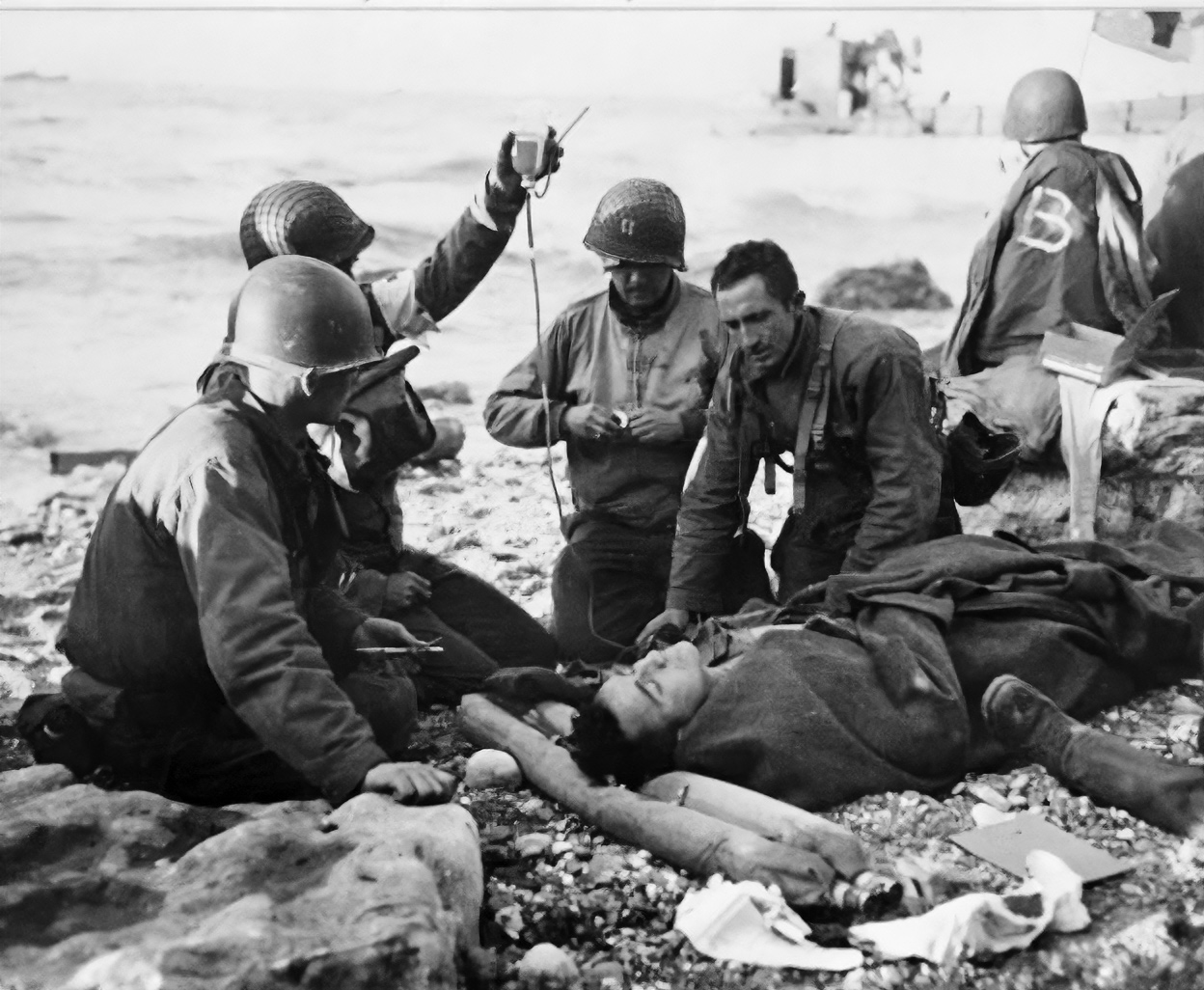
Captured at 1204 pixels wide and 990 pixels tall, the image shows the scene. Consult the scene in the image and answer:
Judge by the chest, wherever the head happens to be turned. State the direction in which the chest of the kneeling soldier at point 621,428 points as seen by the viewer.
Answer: toward the camera

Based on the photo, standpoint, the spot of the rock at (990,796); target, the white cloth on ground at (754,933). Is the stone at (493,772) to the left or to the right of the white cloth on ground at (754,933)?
right

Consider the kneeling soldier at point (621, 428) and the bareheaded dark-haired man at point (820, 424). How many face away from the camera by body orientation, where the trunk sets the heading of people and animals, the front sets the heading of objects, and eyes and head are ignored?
0

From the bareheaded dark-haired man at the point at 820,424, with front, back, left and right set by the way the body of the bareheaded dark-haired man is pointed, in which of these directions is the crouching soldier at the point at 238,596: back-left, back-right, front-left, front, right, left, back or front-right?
front

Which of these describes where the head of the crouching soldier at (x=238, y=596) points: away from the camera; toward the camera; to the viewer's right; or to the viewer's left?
to the viewer's right

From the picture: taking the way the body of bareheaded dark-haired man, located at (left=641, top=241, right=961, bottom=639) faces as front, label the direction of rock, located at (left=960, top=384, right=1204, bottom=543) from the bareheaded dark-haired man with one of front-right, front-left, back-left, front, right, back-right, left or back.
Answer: back

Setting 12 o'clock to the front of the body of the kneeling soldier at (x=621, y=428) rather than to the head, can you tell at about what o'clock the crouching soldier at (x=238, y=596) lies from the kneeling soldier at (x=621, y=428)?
the crouching soldier at (x=238, y=596) is roughly at 1 o'clock from the kneeling soldier at (x=621, y=428).

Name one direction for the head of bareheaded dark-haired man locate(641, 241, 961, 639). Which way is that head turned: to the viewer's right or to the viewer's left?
to the viewer's left

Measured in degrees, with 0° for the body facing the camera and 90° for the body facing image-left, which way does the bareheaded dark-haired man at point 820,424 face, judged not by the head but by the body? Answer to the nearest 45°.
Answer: approximately 45°

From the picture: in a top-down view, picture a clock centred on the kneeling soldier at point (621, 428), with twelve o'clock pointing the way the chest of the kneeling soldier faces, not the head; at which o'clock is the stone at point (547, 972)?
The stone is roughly at 12 o'clock from the kneeling soldier.
